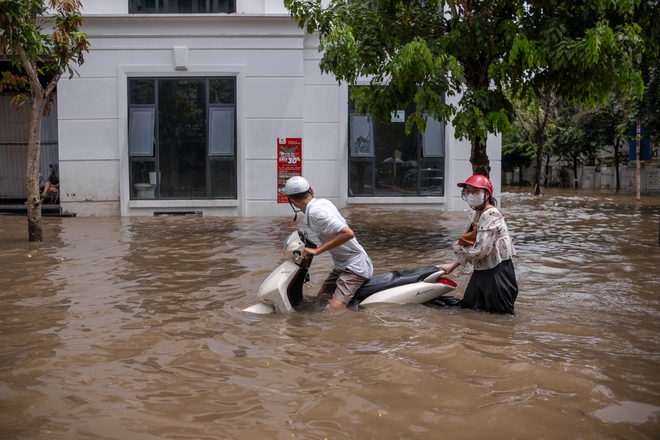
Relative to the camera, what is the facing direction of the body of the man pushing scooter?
to the viewer's left

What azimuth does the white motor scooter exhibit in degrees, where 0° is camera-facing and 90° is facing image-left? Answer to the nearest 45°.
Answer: approximately 90°

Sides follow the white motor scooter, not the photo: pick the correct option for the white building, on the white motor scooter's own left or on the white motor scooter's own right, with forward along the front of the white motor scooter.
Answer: on the white motor scooter's own right

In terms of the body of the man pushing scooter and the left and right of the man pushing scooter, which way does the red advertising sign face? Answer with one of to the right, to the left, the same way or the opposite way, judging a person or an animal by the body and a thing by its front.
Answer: to the left

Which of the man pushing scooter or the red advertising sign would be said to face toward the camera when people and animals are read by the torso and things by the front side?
the red advertising sign

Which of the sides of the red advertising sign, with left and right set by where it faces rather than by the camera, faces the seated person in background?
right

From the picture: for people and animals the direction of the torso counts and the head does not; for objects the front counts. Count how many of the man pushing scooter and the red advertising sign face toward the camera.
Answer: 1

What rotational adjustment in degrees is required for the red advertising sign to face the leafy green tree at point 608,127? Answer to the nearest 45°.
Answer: approximately 135° to its left

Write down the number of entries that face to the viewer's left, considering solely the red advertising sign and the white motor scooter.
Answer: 1

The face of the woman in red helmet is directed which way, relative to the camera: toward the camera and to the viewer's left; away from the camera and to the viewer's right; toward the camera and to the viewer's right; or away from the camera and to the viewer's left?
toward the camera and to the viewer's left

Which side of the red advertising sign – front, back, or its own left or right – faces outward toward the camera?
front

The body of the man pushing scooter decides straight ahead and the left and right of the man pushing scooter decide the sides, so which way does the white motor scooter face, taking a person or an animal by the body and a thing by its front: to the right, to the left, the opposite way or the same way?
the same way

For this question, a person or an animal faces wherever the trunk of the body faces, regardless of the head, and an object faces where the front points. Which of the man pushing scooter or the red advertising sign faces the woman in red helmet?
the red advertising sign

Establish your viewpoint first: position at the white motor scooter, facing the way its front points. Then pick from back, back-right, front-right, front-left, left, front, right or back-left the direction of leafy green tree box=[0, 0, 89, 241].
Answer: front-right
